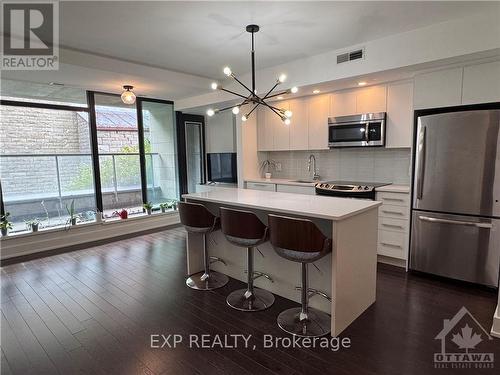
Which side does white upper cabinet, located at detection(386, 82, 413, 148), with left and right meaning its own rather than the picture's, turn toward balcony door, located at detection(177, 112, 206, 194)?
right

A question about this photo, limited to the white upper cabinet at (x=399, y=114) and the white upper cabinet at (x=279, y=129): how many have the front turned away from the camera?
0

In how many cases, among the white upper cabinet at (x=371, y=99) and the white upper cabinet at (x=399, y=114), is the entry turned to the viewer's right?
0

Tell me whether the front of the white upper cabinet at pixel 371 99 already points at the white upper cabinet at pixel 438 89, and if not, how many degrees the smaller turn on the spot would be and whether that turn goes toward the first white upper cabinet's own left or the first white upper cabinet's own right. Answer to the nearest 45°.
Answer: approximately 90° to the first white upper cabinet's own left

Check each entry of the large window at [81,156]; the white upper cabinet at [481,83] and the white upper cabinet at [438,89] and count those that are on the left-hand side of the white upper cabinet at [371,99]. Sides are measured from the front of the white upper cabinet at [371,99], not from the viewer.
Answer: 2

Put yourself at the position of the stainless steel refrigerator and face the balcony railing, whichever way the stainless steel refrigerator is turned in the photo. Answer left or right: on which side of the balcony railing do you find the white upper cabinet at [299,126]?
right

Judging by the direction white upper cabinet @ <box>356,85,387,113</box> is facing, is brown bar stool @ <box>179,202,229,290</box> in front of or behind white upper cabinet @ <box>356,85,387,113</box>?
in front

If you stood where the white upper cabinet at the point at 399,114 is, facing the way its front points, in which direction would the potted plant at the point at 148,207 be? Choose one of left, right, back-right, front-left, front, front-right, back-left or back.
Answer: right

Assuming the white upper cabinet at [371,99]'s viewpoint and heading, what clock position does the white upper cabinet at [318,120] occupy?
the white upper cabinet at [318,120] is roughly at 2 o'clock from the white upper cabinet at [371,99].

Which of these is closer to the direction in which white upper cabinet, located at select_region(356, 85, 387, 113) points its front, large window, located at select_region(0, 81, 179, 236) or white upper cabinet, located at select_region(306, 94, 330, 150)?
the large window

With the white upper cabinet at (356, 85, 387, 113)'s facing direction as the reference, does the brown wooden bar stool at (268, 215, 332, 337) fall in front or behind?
in front

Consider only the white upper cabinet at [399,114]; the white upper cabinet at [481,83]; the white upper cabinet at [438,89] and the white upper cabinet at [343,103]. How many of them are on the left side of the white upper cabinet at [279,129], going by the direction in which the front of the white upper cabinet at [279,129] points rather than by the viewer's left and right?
4

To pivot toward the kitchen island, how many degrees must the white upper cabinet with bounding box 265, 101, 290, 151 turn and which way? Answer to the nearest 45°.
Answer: approximately 45° to its left

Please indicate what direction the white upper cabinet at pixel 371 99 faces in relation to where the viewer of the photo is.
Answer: facing the viewer and to the left of the viewer

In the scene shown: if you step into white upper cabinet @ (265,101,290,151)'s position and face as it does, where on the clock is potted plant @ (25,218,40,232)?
The potted plant is roughly at 1 o'clock from the white upper cabinet.
